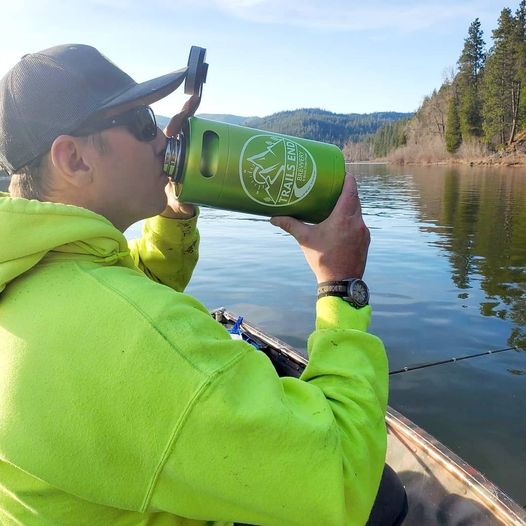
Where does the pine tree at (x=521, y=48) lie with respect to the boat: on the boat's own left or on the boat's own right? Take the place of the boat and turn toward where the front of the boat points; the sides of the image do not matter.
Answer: on the boat's own right

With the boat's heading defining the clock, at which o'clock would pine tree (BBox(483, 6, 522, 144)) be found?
The pine tree is roughly at 2 o'clock from the boat.

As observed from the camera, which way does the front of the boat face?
facing away from the viewer and to the left of the viewer

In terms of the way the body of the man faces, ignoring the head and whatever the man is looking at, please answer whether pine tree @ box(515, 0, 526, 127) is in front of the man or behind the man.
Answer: in front
